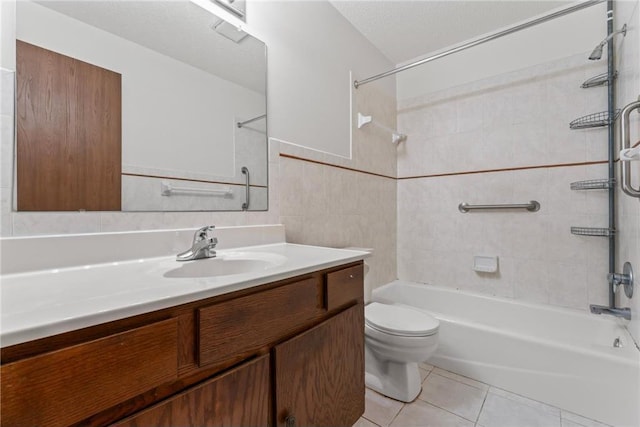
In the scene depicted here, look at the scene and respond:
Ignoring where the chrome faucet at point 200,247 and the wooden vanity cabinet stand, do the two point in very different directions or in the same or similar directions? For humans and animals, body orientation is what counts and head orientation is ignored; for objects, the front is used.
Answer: same or similar directions

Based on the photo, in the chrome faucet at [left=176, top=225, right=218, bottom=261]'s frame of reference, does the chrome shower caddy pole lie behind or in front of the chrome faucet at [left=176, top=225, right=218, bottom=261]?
in front

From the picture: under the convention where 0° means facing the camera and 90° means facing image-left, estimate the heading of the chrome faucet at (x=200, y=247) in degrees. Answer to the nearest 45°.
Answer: approximately 315°

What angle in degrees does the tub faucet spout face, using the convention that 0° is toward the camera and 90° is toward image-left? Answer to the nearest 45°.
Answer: approximately 90°

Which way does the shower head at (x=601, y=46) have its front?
to the viewer's left

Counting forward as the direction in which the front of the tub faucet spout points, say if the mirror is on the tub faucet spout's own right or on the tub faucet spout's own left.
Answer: on the tub faucet spout's own left

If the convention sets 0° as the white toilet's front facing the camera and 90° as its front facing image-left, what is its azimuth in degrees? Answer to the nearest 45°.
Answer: approximately 315°

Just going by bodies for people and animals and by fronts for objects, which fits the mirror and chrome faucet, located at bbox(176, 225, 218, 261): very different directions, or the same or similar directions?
same or similar directions

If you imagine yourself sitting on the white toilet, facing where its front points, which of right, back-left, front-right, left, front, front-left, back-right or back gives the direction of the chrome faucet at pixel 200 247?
right

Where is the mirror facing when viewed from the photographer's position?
facing the viewer and to the right of the viewer

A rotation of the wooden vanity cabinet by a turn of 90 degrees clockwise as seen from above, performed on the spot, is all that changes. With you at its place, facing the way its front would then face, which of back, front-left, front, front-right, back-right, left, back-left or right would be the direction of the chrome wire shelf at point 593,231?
back-left

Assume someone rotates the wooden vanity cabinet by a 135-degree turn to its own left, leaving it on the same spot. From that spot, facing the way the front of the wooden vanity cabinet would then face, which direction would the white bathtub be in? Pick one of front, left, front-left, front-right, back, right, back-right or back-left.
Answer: right
